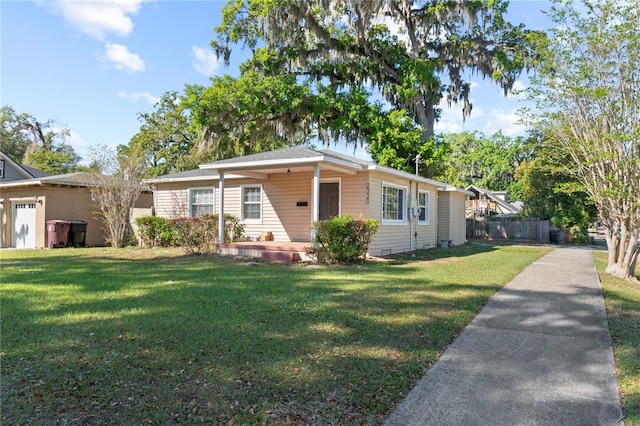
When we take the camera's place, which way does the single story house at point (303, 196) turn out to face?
facing the viewer and to the left of the viewer

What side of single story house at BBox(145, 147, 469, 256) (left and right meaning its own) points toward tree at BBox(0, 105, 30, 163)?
right

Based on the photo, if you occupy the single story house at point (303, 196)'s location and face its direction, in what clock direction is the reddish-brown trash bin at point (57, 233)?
The reddish-brown trash bin is roughly at 2 o'clock from the single story house.

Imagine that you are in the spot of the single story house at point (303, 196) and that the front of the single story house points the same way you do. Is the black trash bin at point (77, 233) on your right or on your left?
on your right

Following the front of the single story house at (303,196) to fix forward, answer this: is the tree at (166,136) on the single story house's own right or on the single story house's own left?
on the single story house's own right

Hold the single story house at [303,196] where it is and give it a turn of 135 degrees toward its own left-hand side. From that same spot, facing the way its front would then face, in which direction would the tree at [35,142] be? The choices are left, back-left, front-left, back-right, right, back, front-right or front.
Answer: back-left

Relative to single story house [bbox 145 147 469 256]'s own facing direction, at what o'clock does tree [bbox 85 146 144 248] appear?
The tree is roughly at 2 o'clock from the single story house.

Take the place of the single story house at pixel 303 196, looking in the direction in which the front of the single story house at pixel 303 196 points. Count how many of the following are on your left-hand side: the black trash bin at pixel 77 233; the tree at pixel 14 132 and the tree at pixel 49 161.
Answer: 0

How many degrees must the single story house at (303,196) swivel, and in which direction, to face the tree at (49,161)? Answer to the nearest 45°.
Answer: approximately 90° to its right

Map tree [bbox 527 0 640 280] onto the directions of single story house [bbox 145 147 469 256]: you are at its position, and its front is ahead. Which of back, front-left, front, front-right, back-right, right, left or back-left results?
left

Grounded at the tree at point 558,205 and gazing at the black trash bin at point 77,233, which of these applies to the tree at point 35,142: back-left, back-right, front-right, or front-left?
front-right

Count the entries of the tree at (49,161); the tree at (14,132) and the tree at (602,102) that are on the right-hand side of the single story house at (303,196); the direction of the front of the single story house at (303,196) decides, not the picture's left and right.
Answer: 2

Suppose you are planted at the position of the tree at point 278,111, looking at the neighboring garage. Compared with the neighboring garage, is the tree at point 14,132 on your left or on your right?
right

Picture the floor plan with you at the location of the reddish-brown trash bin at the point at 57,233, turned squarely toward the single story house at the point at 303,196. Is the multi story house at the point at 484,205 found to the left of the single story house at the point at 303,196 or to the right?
left

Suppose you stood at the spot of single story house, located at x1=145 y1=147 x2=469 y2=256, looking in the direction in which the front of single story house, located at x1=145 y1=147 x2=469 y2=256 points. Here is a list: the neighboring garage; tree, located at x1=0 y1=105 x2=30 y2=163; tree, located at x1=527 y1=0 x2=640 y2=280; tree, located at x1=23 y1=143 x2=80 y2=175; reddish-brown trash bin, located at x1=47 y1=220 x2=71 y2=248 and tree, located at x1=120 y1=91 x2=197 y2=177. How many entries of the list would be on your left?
1

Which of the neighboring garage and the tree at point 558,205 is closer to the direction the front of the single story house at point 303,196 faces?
the neighboring garage
